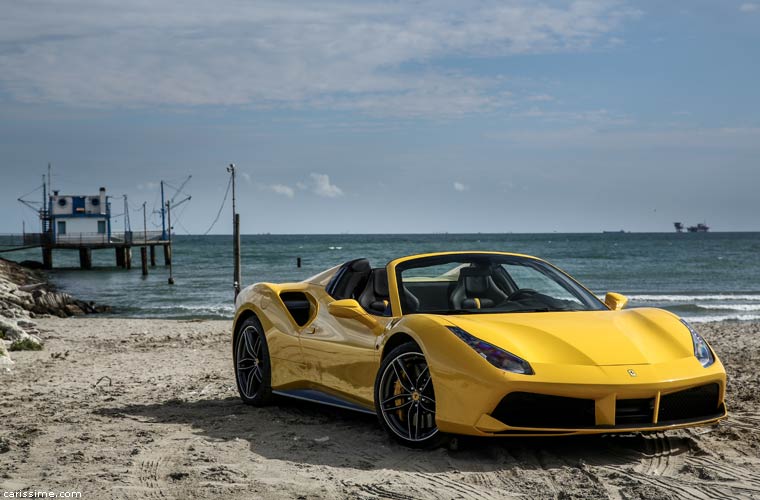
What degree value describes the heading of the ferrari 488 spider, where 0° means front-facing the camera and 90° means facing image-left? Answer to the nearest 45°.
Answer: approximately 315°

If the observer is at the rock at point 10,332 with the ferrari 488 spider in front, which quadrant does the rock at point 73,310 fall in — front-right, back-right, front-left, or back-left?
back-left

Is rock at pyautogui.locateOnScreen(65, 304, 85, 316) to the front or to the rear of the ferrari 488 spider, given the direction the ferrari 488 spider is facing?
to the rear

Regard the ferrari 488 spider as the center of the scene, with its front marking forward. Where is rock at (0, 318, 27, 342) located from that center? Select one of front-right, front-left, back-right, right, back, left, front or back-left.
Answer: back

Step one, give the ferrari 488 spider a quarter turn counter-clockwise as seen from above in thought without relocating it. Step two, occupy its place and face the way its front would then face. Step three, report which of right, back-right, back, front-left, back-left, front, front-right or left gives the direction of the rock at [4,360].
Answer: left
